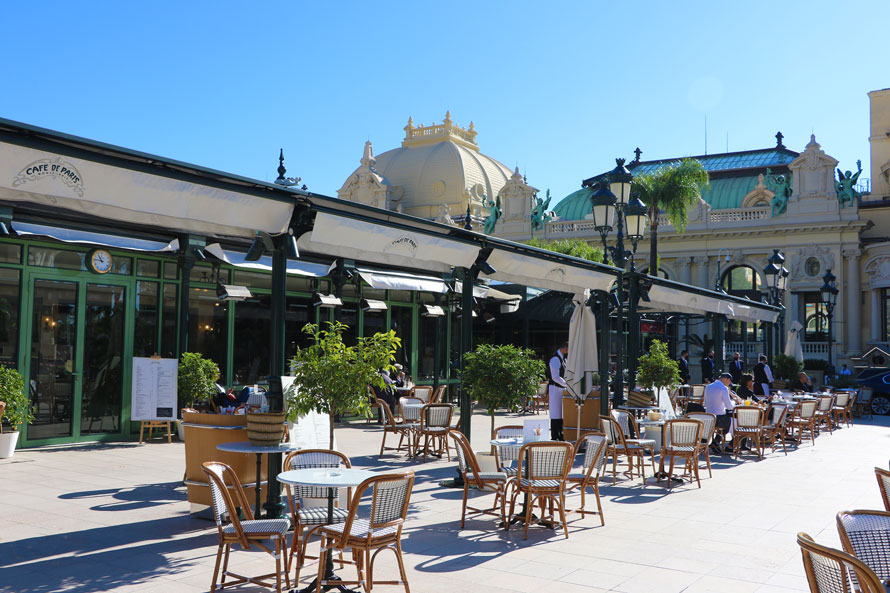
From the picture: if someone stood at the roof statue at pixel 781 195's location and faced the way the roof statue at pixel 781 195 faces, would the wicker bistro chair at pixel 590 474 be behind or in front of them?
in front

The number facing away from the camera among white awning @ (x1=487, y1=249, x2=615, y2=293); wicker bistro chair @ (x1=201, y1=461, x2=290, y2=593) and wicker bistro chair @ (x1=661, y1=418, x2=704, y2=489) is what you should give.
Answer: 1

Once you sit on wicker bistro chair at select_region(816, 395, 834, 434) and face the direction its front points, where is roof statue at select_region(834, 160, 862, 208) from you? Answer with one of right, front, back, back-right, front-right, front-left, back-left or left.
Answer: front-right

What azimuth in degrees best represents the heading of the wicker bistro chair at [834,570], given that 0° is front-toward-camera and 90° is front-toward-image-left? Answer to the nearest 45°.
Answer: approximately 225°

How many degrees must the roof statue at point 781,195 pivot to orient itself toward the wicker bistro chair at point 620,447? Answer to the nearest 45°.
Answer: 0° — it already faces it

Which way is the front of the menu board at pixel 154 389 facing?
toward the camera

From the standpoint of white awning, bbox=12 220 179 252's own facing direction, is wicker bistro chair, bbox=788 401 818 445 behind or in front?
in front

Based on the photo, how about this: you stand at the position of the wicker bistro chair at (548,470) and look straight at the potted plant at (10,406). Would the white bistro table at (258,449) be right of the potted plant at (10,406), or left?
left

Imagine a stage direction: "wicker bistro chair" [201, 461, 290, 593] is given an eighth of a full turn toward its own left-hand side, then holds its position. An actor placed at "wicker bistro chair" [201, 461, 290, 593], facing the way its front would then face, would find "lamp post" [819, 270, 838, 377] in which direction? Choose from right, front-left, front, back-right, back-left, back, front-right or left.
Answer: front

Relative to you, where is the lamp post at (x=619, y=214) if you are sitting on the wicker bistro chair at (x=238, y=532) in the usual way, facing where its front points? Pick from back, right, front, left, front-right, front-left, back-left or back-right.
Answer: front-left

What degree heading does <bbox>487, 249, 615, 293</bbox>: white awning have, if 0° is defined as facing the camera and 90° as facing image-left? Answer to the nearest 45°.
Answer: approximately 315°
